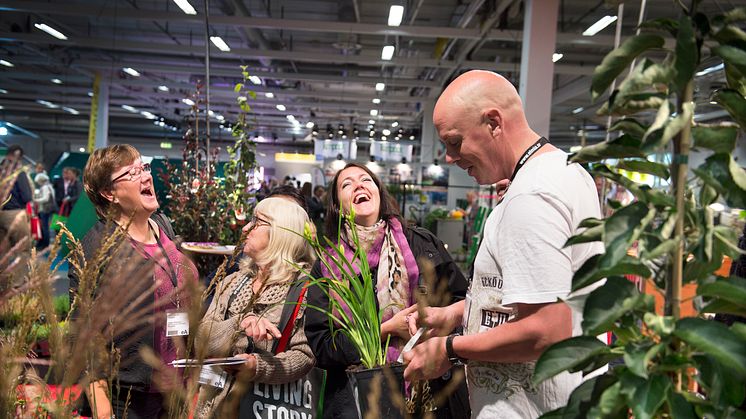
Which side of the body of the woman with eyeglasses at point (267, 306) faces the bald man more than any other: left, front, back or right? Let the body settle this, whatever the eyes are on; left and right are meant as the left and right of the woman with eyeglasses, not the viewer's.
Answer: left

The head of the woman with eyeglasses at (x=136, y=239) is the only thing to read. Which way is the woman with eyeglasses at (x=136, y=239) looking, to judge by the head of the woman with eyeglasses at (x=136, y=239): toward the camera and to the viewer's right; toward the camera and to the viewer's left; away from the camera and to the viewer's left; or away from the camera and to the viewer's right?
toward the camera and to the viewer's right

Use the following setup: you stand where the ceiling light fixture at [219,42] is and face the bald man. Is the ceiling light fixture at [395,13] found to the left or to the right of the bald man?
left

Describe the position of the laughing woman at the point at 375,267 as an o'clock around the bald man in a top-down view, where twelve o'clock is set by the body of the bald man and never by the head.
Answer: The laughing woman is roughly at 2 o'clock from the bald man.

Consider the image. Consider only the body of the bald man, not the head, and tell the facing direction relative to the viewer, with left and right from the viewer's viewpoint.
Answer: facing to the left of the viewer

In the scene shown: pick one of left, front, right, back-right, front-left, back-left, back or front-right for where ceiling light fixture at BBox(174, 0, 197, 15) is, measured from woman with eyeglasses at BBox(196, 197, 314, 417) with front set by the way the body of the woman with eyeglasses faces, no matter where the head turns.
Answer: back-right

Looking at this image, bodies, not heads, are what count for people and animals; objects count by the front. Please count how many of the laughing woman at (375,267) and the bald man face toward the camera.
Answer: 1

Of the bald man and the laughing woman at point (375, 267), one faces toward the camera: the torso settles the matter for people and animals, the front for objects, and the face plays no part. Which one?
the laughing woman

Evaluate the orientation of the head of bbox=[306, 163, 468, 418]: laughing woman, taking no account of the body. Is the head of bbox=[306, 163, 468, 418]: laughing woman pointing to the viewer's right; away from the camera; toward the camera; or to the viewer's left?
toward the camera

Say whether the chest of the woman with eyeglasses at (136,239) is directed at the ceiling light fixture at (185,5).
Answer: no

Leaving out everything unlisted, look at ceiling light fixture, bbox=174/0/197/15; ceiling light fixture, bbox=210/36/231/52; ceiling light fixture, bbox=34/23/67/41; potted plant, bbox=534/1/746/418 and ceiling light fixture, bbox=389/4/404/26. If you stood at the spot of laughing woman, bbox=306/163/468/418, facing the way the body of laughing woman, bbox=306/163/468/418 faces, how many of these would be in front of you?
1

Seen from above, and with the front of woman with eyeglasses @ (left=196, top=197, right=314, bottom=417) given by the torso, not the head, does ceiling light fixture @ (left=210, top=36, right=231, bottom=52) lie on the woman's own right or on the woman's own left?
on the woman's own right

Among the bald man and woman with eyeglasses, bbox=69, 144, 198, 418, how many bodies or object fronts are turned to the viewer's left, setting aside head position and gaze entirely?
1

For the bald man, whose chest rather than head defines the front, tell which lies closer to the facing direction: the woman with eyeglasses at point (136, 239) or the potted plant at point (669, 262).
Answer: the woman with eyeglasses

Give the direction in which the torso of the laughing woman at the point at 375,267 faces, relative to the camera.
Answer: toward the camera

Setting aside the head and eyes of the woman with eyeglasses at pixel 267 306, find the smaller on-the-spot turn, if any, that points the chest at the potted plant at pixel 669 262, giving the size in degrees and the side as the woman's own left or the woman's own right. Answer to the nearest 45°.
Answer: approximately 45° to the woman's own left

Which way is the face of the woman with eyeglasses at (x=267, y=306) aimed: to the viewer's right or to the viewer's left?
to the viewer's left

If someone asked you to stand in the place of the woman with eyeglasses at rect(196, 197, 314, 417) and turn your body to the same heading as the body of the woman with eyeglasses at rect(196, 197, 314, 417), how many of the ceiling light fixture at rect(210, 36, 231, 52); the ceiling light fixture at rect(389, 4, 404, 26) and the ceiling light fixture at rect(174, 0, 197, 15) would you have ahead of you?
0

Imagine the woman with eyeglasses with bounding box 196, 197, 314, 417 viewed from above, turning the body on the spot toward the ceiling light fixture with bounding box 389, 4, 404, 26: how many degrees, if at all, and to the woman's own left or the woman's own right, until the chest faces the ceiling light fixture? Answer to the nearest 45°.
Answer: approximately 135° to the woman's own right
